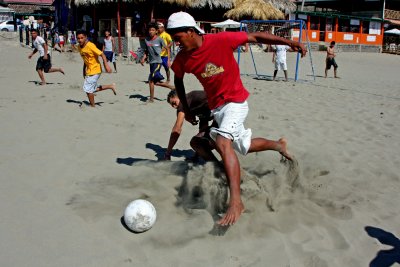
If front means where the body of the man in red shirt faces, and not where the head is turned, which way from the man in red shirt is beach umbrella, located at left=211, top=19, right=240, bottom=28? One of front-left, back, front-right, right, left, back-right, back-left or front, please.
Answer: back-right

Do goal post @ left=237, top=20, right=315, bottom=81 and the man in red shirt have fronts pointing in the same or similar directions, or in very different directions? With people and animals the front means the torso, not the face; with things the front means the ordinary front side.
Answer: same or similar directions

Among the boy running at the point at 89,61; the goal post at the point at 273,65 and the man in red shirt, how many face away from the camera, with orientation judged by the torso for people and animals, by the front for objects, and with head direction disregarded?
0

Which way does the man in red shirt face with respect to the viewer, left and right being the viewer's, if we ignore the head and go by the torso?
facing the viewer and to the left of the viewer

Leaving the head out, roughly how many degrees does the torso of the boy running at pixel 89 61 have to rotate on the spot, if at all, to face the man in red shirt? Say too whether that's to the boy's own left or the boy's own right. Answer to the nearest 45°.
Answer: approximately 45° to the boy's own left

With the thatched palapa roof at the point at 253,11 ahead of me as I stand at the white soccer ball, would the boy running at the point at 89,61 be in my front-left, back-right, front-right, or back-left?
front-left

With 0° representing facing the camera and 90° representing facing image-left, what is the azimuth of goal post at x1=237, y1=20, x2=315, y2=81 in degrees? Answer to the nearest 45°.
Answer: approximately 45°

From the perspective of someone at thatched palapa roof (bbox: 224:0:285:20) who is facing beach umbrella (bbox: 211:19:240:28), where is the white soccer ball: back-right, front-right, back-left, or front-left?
front-left

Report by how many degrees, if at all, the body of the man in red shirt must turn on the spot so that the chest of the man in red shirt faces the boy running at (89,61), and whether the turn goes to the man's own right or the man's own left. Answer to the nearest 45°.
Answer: approximately 90° to the man's own right
